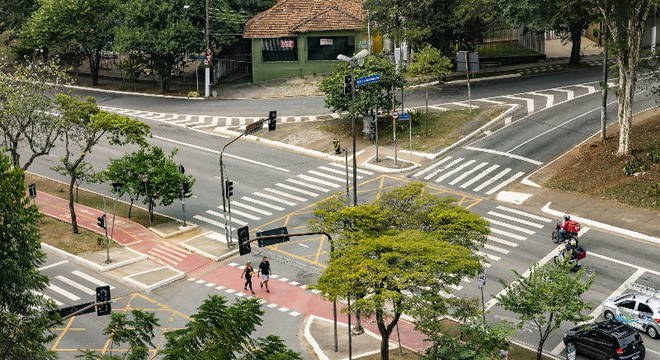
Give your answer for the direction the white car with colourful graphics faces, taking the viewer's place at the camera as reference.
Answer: facing away from the viewer and to the left of the viewer

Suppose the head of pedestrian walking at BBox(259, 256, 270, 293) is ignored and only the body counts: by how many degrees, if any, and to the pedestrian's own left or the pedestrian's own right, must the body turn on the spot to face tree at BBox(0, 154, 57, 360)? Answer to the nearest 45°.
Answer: approximately 90° to the pedestrian's own right

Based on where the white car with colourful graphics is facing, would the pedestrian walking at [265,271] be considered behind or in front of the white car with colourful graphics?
in front

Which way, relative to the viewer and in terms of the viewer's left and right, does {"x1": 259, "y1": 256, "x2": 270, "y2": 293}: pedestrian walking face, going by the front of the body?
facing the viewer and to the right of the viewer

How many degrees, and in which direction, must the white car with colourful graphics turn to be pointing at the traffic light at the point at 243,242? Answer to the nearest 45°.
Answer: approximately 45° to its left

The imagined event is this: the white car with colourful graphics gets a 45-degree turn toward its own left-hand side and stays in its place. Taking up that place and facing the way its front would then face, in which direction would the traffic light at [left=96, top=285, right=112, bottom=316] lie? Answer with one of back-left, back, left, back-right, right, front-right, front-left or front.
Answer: front-left

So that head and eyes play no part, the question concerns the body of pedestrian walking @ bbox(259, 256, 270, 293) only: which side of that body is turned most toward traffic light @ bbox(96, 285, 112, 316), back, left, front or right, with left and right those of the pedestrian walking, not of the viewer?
right

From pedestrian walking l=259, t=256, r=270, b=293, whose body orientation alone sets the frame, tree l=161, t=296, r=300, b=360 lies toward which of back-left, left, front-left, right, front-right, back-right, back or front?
front-right

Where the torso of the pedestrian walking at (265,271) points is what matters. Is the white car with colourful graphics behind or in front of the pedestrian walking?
in front

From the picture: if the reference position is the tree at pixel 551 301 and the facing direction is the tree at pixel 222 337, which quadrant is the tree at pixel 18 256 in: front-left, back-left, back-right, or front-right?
front-right
